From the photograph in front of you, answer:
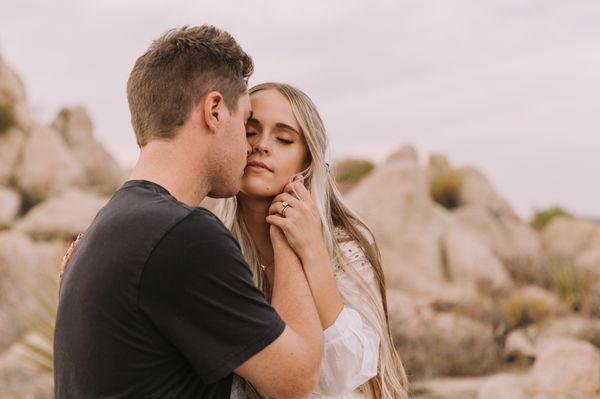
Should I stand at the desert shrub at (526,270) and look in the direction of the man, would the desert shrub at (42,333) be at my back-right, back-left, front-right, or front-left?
front-right

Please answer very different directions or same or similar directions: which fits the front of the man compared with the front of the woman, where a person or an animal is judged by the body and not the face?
very different directions

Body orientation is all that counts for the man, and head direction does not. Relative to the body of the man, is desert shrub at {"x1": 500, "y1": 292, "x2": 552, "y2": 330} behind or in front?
in front

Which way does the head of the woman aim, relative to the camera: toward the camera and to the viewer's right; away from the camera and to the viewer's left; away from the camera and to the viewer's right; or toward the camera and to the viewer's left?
toward the camera and to the viewer's left

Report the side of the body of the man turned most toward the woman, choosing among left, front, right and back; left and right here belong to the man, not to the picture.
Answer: front

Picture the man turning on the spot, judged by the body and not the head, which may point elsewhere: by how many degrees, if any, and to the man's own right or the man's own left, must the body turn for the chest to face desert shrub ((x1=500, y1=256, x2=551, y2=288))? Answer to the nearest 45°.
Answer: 0° — they already face it

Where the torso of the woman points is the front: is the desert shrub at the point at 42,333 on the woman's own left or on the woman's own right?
on the woman's own right

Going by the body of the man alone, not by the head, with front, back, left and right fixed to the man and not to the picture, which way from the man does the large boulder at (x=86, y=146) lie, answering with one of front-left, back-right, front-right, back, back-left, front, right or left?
front-left

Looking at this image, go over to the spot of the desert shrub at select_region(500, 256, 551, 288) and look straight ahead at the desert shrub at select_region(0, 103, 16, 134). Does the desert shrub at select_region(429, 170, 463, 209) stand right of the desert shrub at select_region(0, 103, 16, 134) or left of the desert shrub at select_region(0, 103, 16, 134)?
right

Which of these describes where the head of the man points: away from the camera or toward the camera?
away from the camera

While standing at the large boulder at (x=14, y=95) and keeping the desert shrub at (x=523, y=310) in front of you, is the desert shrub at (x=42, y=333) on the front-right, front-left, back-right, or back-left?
front-right

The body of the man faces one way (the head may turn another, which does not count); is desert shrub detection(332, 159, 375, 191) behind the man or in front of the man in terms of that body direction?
in front

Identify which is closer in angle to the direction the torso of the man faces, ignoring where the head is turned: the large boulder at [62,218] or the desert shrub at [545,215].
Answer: the desert shrub

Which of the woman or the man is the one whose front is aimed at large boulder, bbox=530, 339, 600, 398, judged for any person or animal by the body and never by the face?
the man

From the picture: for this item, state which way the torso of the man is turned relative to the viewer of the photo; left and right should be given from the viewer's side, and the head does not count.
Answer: facing away from the viewer and to the right of the viewer

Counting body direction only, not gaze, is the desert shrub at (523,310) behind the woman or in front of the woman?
behind

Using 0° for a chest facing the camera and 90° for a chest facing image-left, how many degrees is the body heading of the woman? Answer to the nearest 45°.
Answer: approximately 45°
